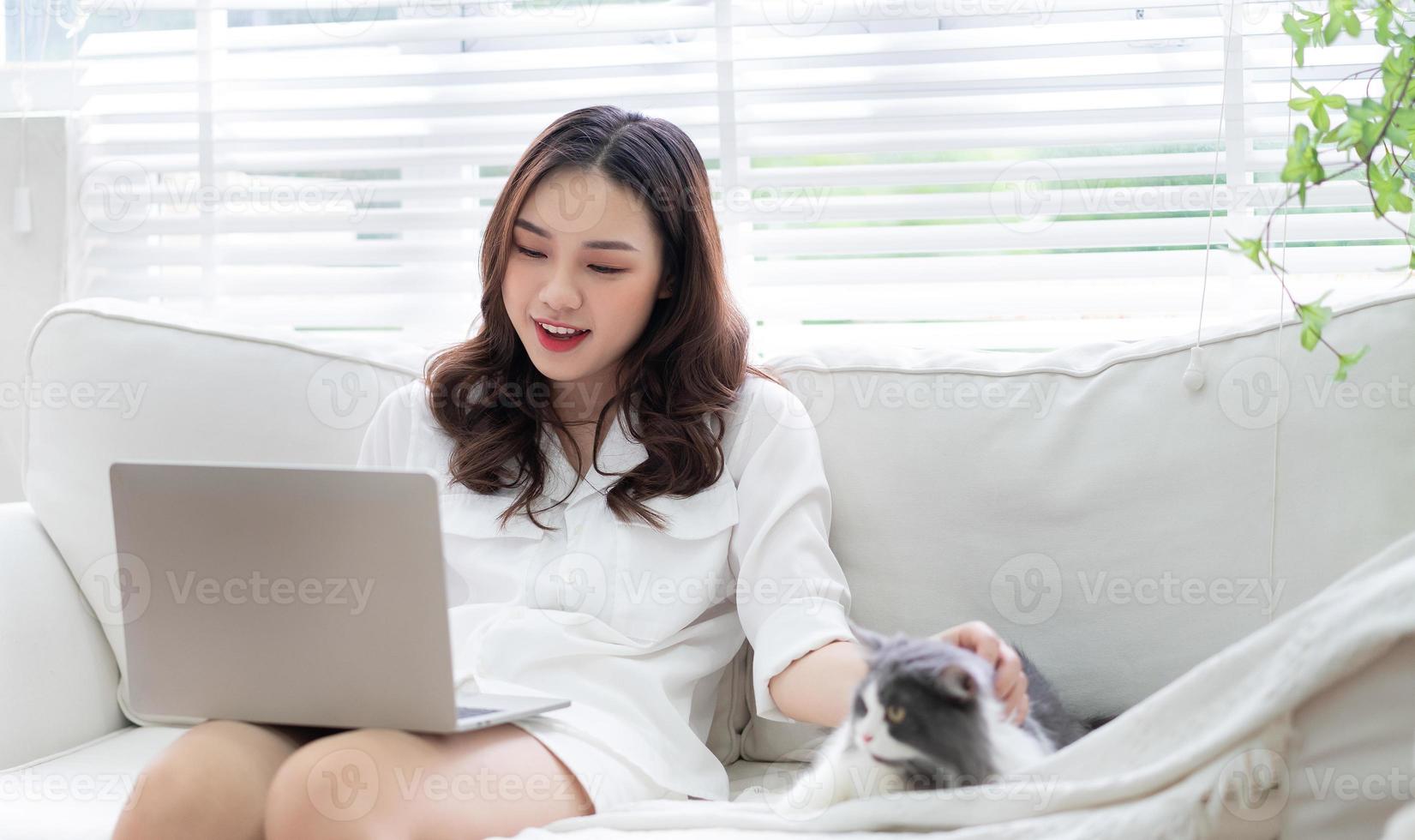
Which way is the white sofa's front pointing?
toward the camera

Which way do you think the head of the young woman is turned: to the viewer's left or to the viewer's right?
to the viewer's left

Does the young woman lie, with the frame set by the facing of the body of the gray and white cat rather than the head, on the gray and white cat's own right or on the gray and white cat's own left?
on the gray and white cat's own right

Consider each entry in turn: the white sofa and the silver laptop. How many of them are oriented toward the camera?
1

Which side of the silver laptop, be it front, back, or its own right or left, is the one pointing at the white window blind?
front

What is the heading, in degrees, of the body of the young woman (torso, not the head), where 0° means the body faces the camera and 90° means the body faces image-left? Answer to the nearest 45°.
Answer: approximately 45°

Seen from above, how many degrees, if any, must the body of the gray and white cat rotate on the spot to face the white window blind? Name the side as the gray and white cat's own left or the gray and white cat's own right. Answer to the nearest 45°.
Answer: approximately 135° to the gray and white cat's own right

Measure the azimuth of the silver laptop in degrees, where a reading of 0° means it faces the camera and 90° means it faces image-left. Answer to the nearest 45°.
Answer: approximately 225°
